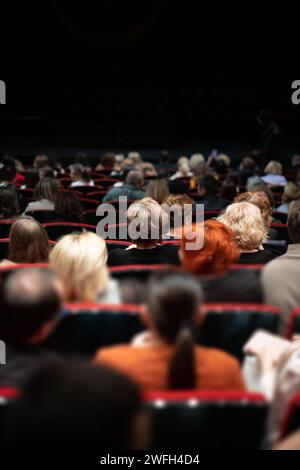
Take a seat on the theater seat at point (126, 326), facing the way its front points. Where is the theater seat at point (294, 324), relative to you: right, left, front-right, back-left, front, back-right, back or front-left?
right

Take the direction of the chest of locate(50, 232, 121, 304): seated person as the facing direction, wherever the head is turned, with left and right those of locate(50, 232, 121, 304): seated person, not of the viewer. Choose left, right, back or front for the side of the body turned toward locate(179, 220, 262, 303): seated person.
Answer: right

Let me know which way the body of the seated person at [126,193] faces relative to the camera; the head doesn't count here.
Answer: away from the camera

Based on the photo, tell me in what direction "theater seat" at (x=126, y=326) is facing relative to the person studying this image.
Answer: facing away from the viewer

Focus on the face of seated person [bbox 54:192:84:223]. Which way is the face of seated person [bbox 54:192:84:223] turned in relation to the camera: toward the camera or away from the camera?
away from the camera

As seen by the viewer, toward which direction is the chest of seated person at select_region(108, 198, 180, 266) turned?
away from the camera

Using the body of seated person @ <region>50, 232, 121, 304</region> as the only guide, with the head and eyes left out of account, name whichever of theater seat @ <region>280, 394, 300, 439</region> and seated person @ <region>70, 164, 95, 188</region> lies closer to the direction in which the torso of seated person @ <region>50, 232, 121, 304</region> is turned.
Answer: the seated person

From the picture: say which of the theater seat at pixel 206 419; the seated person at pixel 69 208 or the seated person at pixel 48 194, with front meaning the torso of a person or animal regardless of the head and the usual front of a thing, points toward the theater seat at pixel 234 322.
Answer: the theater seat at pixel 206 419

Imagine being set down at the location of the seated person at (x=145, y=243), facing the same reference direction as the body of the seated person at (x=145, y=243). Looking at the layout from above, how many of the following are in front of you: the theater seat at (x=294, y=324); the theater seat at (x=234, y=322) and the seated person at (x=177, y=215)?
1

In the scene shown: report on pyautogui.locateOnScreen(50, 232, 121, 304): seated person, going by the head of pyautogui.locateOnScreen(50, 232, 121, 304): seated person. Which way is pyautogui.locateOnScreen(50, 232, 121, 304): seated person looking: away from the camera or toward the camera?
away from the camera

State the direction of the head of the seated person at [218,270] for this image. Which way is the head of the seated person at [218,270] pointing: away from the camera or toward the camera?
away from the camera

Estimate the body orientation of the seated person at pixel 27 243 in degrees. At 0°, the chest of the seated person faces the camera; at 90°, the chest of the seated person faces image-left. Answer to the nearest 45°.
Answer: approximately 180°

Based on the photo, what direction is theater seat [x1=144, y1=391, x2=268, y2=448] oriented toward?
away from the camera

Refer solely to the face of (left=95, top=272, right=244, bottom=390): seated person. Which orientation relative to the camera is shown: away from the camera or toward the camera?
away from the camera
